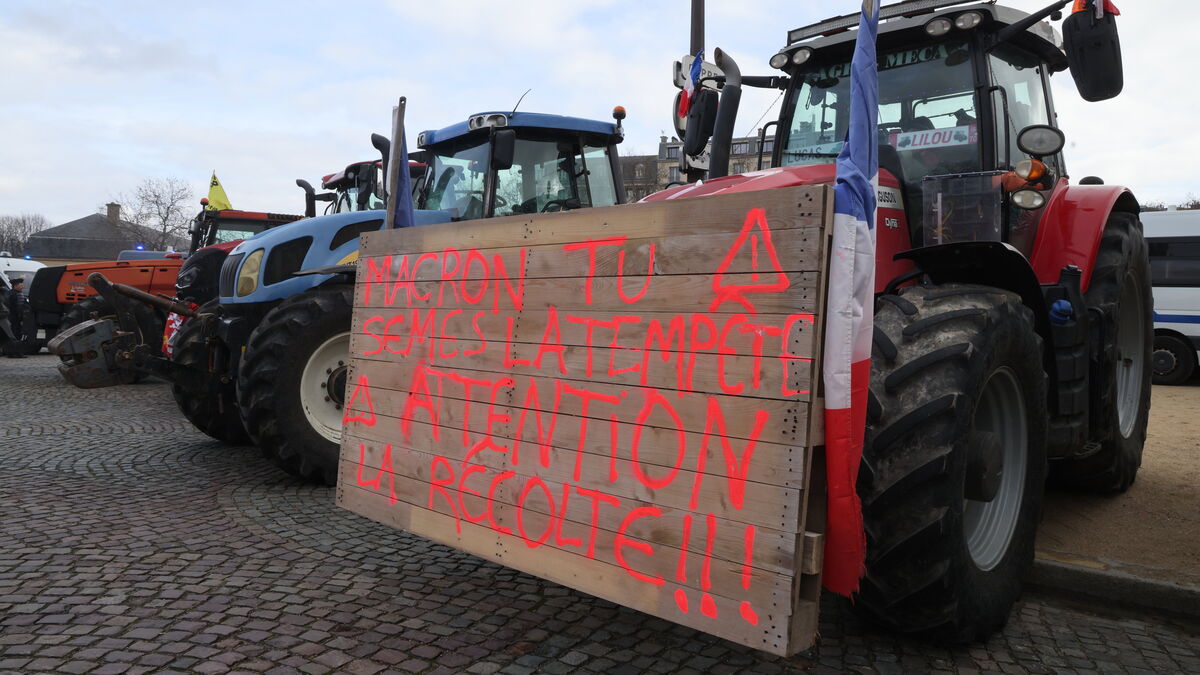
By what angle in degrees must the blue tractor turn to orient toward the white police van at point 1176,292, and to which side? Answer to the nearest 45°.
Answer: approximately 135° to its left

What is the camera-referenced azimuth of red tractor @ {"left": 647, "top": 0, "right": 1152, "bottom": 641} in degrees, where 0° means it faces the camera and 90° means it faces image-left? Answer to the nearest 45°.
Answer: approximately 45°

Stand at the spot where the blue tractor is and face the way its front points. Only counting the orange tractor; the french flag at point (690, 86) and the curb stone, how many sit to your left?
2

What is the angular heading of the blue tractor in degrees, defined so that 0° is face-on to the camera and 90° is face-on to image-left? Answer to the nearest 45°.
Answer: approximately 45°

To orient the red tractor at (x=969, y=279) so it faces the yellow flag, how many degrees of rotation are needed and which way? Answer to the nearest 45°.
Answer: approximately 90° to its right

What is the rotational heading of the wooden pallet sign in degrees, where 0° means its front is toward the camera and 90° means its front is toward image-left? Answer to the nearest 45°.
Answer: approximately 45°

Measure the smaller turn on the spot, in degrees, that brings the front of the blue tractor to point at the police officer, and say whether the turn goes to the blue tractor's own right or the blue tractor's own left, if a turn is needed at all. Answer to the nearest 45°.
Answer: approximately 90° to the blue tractor's own right

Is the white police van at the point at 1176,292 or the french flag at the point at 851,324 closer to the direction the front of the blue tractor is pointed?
the french flag

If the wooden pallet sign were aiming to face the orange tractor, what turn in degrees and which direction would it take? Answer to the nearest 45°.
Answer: approximately 90° to its right

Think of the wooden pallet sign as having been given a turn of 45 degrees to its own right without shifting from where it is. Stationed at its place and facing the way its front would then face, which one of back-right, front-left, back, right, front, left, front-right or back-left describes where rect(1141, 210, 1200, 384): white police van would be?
back-right

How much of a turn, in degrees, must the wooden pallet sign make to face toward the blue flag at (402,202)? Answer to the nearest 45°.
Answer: approximately 90° to its right

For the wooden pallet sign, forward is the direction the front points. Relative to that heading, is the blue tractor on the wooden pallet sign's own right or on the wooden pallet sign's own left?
on the wooden pallet sign's own right
